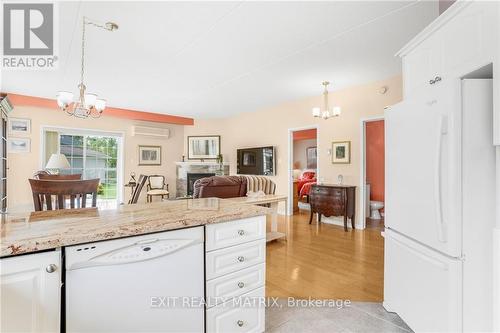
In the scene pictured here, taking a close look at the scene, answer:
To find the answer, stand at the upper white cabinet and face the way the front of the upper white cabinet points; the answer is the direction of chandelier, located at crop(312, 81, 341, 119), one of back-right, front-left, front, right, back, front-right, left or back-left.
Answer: right

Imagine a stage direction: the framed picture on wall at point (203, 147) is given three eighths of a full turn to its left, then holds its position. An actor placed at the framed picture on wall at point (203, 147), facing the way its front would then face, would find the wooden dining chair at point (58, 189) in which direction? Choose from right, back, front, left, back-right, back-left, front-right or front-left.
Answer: back-right

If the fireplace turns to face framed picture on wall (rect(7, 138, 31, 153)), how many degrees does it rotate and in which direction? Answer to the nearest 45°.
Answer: approximately 45° to its right

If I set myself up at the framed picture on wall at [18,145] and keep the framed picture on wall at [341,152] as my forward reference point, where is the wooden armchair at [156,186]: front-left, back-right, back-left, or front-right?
front-left

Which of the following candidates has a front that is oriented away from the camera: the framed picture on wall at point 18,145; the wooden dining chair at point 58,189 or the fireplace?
the wooden dining chair

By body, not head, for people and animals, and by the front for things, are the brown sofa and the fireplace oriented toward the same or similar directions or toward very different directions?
very different directions

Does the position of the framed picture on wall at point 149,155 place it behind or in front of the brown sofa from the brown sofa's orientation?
in front

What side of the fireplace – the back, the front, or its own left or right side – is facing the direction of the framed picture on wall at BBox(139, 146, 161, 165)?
right

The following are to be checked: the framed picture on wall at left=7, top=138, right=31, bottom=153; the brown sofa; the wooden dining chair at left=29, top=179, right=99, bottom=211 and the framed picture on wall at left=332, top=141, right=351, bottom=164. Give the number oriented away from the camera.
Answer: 2

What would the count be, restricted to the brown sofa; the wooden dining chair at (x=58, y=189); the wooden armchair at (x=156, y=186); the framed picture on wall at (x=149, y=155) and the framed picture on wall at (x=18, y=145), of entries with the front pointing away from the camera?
2

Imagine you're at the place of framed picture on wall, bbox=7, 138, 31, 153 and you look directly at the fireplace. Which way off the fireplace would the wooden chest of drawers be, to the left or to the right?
right

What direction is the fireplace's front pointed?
toward the camera

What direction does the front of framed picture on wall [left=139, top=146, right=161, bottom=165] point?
toward the camera

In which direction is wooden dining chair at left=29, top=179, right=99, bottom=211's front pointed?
away from the camera

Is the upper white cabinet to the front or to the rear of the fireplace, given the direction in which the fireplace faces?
to the front
